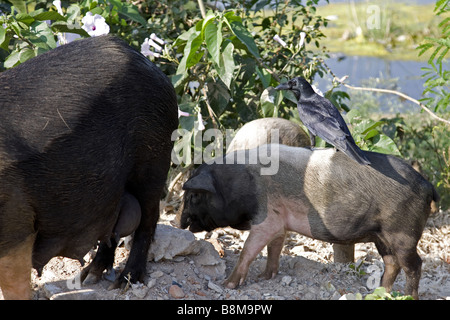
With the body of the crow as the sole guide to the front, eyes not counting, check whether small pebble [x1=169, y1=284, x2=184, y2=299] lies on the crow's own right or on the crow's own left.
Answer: on the crow's own left

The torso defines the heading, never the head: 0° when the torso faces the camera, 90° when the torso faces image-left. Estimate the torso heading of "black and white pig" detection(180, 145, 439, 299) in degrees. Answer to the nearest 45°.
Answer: approximately 90°

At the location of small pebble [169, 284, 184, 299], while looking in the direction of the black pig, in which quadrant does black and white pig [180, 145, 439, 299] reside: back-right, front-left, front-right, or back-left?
back-right

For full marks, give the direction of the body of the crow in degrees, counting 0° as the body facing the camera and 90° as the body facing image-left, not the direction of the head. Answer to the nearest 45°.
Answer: approximately 90°

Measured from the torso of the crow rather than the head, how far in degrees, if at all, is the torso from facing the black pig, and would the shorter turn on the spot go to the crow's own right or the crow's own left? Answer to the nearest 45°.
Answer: approximately 45° to the crow's own left

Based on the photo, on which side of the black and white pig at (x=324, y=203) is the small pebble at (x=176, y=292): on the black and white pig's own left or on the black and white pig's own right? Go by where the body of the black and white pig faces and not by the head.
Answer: on the black and white pig's own left

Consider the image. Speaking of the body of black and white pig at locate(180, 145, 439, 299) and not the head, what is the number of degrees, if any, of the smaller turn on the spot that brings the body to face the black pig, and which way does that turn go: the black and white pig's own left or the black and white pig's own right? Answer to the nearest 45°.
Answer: approximately 45° to the black and white pig's own left
